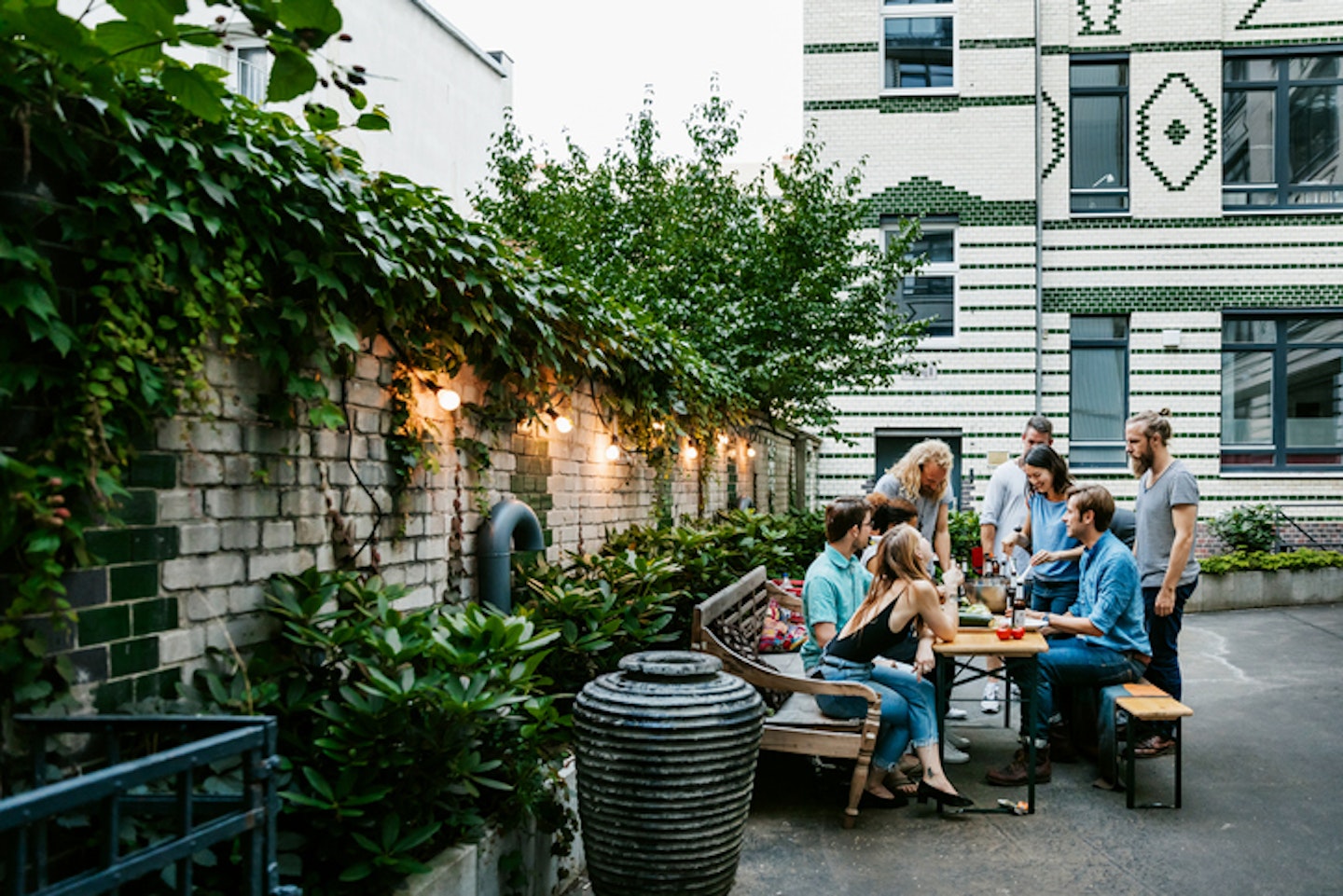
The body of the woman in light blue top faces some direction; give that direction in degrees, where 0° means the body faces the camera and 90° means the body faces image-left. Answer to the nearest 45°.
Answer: approximately 45°

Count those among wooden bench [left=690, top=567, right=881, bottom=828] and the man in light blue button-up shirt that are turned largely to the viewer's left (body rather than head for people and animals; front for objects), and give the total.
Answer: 1

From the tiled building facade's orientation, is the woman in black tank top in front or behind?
in front

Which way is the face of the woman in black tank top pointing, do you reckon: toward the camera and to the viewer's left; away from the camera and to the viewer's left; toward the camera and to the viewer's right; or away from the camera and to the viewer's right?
away from the camera and to the viewer's right

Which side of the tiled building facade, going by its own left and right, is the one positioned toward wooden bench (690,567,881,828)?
front

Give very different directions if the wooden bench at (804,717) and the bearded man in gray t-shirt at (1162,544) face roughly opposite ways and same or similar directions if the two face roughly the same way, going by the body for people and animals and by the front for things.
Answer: very different directions

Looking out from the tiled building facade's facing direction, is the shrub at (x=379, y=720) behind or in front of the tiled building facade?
in front

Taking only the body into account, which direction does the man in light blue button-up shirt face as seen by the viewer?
to the viewer's left

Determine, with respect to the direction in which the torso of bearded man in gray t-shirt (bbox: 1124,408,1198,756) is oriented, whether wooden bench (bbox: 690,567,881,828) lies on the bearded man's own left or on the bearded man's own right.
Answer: on the bearded man's own left

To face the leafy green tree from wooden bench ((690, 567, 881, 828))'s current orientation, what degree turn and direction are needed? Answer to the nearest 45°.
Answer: approximately 135° to its left

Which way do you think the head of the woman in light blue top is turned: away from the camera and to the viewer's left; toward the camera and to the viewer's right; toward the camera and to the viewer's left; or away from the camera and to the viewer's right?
toward the camera and to the viewer's left

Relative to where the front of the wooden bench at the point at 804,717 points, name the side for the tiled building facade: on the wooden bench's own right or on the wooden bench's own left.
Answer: on the wooden bench's own left

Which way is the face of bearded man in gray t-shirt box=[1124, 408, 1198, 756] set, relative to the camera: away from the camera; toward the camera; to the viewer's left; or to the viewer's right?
to the viewer's left

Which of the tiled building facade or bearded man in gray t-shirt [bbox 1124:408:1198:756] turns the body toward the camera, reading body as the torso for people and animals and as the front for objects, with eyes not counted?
the tiled building facade
